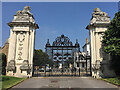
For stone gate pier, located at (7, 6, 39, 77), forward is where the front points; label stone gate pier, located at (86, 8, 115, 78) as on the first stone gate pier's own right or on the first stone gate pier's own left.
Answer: on the first stone gate pier's own left

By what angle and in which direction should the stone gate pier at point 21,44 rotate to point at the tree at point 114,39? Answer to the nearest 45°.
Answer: approximately 45° to its left

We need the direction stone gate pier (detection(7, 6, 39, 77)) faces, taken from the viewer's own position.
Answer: facing the viewer
